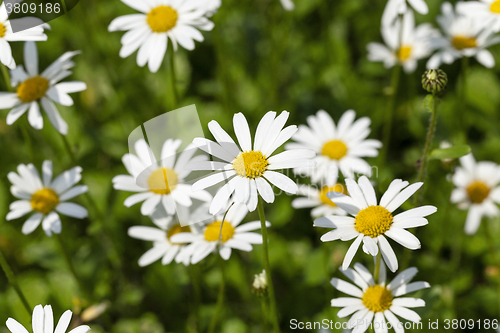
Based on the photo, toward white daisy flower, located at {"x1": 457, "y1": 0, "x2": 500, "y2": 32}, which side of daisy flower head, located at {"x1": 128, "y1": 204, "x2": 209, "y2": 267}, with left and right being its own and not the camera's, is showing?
left

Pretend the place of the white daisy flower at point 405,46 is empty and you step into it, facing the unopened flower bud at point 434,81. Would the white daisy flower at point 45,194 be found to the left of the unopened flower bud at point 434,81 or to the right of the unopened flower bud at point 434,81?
right

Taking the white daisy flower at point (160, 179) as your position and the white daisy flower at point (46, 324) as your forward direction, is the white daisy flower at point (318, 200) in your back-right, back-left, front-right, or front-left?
back-left

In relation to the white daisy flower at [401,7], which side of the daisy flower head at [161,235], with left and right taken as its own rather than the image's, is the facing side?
back

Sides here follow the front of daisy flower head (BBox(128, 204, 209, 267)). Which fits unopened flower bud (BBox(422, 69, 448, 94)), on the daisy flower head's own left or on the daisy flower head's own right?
on the daisy flower head's own left

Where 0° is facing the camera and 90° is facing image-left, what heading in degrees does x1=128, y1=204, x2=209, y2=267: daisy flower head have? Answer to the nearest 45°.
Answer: approximately 0°

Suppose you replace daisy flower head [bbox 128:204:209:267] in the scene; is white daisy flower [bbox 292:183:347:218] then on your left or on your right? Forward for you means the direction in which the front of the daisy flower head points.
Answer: on your left

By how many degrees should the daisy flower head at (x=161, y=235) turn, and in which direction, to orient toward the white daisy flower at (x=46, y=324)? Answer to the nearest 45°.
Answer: approximately 45° to its right
